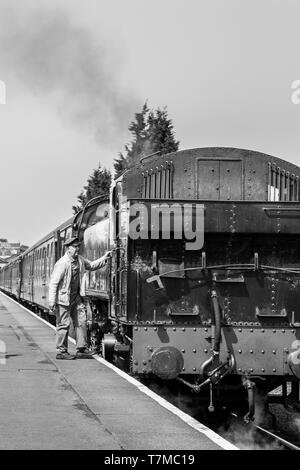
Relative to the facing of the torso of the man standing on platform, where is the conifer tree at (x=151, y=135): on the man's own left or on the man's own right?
on the man's own left

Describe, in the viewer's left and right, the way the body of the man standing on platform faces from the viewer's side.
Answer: facing the viewer and to the right of the viewer

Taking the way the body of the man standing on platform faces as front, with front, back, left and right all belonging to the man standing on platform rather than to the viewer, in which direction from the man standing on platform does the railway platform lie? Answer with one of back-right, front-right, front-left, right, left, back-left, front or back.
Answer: front
